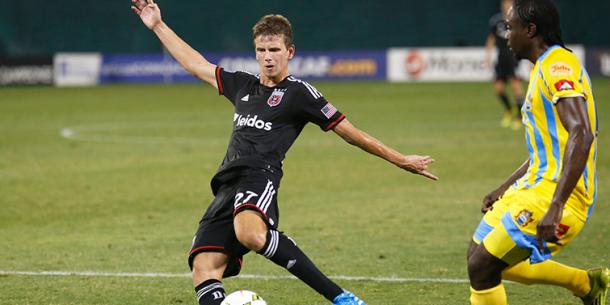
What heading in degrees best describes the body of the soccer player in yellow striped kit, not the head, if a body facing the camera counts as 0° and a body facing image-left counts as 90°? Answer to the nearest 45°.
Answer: approximately 90°

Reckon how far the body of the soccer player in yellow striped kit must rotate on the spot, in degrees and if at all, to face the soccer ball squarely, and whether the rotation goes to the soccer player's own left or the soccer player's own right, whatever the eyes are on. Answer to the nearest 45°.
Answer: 0° — they already face it

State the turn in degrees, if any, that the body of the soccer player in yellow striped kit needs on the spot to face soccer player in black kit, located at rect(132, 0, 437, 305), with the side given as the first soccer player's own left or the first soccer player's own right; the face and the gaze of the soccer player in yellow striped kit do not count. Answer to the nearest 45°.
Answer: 0° — they already face them
